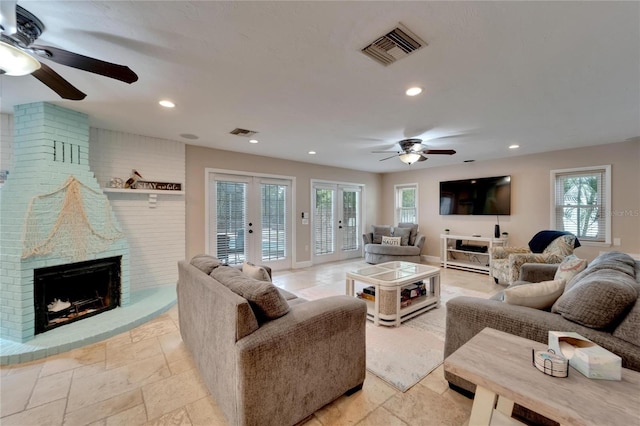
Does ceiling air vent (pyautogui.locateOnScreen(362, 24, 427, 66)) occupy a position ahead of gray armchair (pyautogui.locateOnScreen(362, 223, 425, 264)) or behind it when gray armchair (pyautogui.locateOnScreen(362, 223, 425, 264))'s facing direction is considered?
ahead

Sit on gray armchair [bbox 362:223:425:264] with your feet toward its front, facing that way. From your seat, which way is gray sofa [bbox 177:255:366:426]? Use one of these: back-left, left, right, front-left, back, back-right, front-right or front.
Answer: front

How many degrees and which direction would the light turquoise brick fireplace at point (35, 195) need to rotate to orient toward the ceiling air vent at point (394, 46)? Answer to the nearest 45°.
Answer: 0° — it already faces it

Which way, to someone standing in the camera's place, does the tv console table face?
facing the viewer

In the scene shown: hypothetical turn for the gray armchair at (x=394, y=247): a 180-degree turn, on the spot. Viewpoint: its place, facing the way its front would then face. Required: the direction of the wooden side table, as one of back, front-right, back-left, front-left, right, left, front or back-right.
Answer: back

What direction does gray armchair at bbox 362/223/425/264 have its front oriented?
toward the camera

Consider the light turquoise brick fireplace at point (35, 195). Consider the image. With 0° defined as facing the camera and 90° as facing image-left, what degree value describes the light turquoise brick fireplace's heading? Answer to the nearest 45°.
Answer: approximately 315°

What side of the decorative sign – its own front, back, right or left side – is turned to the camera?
front

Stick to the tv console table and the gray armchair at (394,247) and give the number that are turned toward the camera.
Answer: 2

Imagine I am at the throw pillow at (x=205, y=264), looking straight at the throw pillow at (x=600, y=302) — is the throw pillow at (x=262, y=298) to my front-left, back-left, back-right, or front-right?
front-right

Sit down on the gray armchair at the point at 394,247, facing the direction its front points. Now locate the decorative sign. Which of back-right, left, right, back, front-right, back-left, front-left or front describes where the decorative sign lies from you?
front-right

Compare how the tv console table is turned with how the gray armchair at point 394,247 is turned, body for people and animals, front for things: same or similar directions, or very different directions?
same or similar directions

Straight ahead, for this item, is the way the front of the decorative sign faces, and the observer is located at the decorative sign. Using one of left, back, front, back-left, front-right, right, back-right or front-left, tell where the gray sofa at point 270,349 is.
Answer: front

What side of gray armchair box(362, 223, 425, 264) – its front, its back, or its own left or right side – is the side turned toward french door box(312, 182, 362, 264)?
right

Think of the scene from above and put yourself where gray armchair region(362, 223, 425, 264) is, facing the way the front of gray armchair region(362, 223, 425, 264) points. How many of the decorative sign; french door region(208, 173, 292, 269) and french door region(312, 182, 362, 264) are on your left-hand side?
0

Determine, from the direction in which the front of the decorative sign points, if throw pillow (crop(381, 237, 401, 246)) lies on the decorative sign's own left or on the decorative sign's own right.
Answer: on the decorative sign's own left
